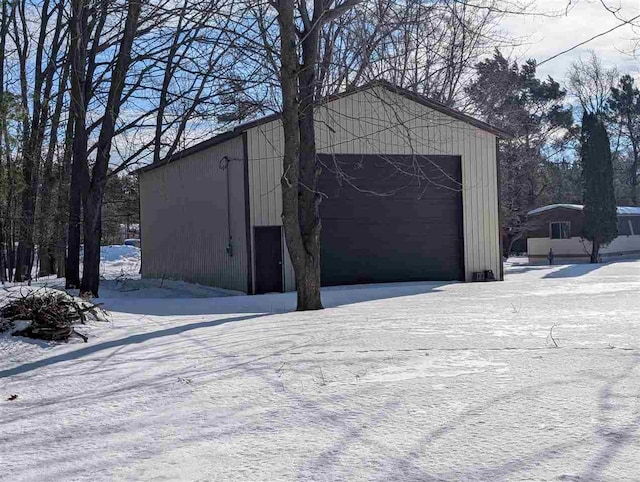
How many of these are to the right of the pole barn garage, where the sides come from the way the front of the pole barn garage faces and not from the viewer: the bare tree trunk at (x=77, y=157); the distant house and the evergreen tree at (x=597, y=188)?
1

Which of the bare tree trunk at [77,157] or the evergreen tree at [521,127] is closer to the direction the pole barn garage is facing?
the bare tree trunk

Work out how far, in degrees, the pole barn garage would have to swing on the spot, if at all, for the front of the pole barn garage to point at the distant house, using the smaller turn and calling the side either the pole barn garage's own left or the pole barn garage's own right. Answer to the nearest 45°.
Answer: approximately 135° to the pole barn garage's own left

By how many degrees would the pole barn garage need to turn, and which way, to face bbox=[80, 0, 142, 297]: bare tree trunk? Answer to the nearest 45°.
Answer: approximately 90° to its right

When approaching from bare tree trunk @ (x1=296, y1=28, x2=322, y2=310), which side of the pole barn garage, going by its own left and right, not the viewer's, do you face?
front

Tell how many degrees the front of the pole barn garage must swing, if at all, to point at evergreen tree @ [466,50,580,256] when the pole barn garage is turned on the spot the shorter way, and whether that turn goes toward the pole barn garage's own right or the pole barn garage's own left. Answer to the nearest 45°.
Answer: approximately 135° to the pole barn garage's own left

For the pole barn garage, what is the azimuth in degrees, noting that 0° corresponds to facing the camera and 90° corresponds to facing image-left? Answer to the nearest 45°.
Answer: approximately 0°

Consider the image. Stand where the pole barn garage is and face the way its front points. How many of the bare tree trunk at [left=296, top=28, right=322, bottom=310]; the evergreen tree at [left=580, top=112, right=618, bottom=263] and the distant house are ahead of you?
1

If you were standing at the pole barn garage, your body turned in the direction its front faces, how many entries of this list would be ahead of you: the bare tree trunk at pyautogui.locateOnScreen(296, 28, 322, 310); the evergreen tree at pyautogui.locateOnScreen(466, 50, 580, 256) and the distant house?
1
